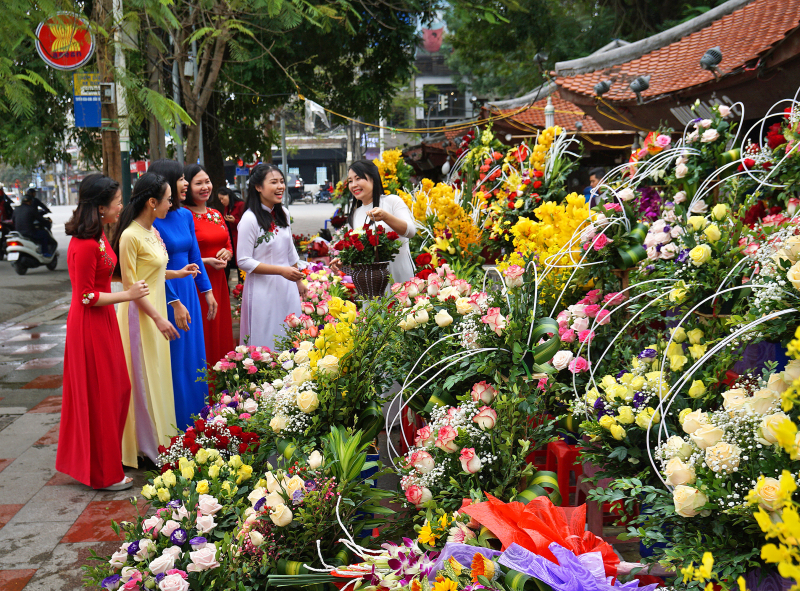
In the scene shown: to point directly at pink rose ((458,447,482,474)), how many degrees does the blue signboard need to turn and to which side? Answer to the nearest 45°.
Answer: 0° — it already faces it

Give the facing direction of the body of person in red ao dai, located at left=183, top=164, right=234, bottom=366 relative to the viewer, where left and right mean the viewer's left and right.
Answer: facing the viewer and to the right of the viewer

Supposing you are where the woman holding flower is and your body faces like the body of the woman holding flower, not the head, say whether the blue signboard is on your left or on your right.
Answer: on your right

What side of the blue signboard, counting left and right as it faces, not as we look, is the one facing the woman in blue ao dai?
front

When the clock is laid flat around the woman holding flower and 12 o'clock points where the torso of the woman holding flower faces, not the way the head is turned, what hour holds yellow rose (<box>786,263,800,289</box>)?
The yellow rose is roughly at 10 o'clock from the woman holding flower.

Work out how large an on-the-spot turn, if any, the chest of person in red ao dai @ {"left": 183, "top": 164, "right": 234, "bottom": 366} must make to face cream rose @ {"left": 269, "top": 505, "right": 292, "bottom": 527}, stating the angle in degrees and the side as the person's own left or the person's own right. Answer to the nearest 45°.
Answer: approximately 45° to the person's own right

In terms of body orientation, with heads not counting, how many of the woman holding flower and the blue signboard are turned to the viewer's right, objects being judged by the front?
0

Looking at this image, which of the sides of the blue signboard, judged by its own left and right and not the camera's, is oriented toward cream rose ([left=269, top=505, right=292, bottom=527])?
front

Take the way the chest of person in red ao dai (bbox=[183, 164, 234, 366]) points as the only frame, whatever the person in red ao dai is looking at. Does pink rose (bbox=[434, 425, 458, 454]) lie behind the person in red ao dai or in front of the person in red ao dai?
in front

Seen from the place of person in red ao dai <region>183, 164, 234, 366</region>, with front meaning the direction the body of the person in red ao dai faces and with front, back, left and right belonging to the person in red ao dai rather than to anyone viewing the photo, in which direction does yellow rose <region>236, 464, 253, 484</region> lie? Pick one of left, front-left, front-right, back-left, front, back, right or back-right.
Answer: front-right

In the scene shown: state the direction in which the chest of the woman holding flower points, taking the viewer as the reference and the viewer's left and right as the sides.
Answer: facing the viewer and to the left of the viewer

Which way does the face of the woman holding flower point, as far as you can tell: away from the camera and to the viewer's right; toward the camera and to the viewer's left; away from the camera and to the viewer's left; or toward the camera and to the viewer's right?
toward the camera and to the viewer's left
